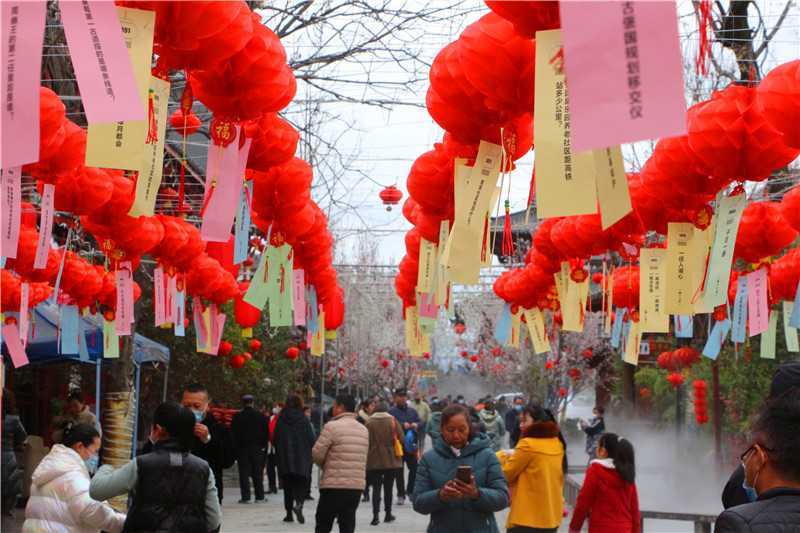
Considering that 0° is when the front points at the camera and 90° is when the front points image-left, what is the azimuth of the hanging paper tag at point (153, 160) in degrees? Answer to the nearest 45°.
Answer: approximately 0°

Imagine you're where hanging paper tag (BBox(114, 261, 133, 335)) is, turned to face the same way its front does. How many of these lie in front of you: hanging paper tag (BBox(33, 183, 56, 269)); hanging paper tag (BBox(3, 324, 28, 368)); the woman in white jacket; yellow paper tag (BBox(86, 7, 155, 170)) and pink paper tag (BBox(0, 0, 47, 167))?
4
